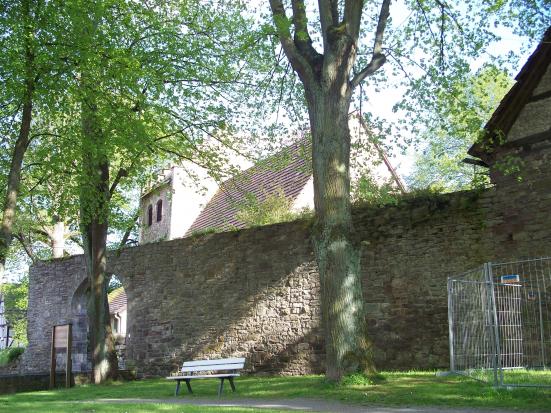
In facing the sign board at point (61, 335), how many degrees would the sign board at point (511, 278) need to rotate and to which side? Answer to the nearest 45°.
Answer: approximately 90° to its right

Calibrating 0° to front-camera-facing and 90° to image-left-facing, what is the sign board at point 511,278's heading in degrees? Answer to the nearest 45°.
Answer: approximately 0°

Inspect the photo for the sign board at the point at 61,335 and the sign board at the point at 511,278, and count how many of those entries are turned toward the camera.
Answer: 2

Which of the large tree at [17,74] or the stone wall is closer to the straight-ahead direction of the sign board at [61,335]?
the large tree

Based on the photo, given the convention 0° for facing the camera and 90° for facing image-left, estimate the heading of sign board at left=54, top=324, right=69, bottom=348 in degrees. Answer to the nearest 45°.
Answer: approximately 0°

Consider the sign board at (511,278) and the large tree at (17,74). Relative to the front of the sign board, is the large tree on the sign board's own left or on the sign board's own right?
on the sign board's own right
